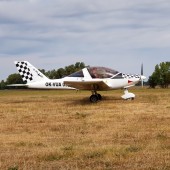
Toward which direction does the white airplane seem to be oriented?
to the viewer's right
